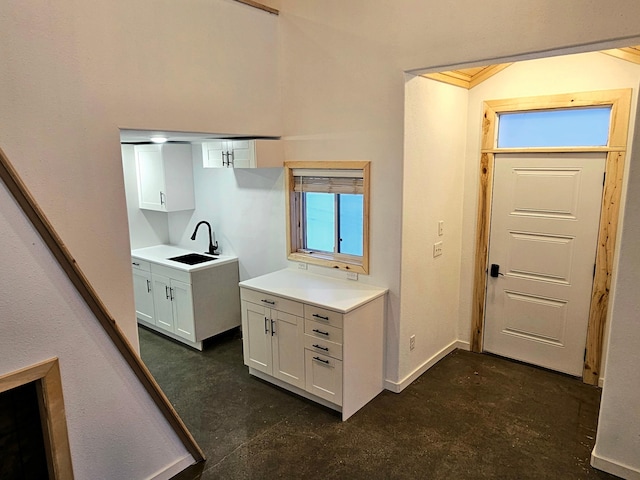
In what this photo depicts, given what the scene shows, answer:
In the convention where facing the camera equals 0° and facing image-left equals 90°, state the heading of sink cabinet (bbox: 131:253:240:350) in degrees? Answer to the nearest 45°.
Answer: approximately 45°

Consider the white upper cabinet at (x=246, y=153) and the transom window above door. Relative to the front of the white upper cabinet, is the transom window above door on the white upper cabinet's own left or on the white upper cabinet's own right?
on the white upper cabinet's own left

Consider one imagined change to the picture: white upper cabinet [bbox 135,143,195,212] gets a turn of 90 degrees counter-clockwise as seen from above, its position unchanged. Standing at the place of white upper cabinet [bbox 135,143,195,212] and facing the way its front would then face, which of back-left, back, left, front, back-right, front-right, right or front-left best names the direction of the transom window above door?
front

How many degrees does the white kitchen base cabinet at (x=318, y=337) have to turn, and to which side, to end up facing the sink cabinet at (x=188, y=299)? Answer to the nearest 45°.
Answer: approximately 90° to its right

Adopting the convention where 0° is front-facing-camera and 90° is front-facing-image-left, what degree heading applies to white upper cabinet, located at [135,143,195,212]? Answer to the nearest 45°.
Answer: approximately 45°

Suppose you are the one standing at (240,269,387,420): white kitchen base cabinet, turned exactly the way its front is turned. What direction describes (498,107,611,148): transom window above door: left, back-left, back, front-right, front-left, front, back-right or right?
back-left

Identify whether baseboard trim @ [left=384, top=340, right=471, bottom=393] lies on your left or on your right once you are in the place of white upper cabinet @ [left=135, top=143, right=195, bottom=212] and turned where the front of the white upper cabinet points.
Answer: on your left
